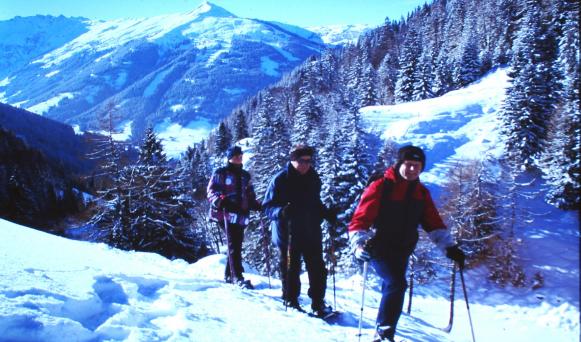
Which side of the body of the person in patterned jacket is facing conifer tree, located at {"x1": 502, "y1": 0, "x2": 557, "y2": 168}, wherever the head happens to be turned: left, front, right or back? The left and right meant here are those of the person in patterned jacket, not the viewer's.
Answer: left

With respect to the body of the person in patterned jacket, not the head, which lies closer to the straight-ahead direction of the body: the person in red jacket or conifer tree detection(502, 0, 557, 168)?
the person in red jacket

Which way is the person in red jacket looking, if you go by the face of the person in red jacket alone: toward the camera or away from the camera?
toward the camera

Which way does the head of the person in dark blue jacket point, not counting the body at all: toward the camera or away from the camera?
toward the camera

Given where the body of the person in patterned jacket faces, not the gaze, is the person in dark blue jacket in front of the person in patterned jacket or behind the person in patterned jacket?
in front

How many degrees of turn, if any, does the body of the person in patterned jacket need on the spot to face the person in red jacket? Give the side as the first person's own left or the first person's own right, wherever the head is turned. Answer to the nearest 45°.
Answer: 0° — they already face them

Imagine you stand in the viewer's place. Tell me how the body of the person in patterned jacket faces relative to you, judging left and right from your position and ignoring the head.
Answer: facing the viewer and to the right of the viewer

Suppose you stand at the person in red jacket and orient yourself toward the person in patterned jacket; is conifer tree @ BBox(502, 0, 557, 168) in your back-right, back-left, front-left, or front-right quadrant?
front-right

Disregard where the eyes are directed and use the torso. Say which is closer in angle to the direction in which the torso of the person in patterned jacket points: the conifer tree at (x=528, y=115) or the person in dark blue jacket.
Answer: the person in dark blue jacket
